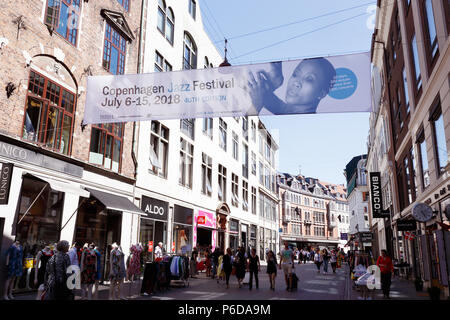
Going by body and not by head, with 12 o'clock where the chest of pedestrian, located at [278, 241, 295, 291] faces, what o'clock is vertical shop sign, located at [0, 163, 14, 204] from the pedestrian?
The vertical shop sign is roughly at 2 o'clock from the pedestrian.

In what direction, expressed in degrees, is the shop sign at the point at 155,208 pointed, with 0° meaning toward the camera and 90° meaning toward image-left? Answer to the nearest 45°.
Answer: approximately 315°

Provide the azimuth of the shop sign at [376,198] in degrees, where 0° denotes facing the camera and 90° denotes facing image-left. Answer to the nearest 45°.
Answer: approximately 0°

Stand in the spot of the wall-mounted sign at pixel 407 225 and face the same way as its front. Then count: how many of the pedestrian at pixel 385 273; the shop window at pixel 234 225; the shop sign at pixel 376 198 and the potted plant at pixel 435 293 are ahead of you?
2

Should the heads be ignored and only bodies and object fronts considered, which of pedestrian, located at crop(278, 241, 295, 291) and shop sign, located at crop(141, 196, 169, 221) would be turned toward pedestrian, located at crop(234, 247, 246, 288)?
the shop sign

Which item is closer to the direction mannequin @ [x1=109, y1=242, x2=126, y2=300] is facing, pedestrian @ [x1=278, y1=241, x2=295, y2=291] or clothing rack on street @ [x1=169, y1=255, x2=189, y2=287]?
the pedestrian

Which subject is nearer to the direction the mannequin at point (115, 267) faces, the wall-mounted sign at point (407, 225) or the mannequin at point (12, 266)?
the wall-mounted sign

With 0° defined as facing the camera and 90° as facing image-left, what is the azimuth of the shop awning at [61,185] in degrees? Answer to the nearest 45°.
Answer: approximately 315°
